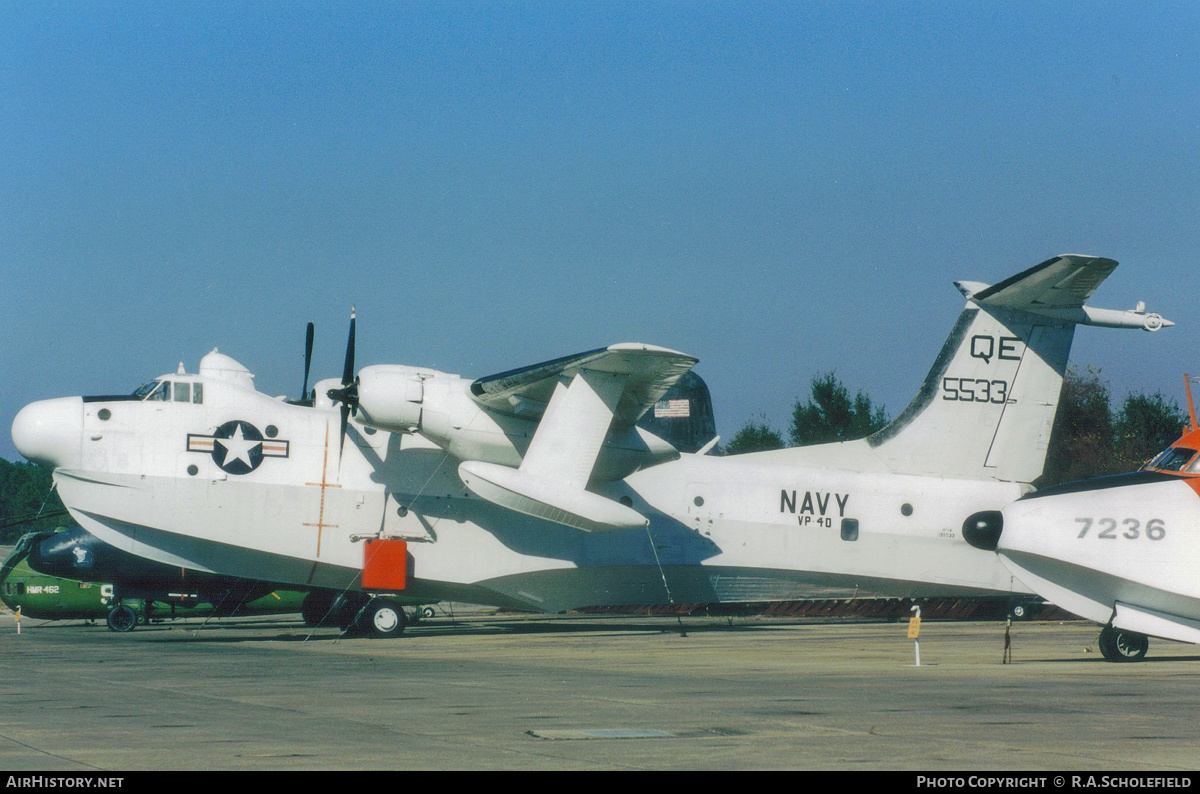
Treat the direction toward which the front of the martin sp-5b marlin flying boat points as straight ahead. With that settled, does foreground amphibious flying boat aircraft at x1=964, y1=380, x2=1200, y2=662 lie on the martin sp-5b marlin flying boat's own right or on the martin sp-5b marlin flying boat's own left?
on the martin sp-5b marlin flying boat's own left

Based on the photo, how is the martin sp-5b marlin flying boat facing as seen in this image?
to the viewer's left
